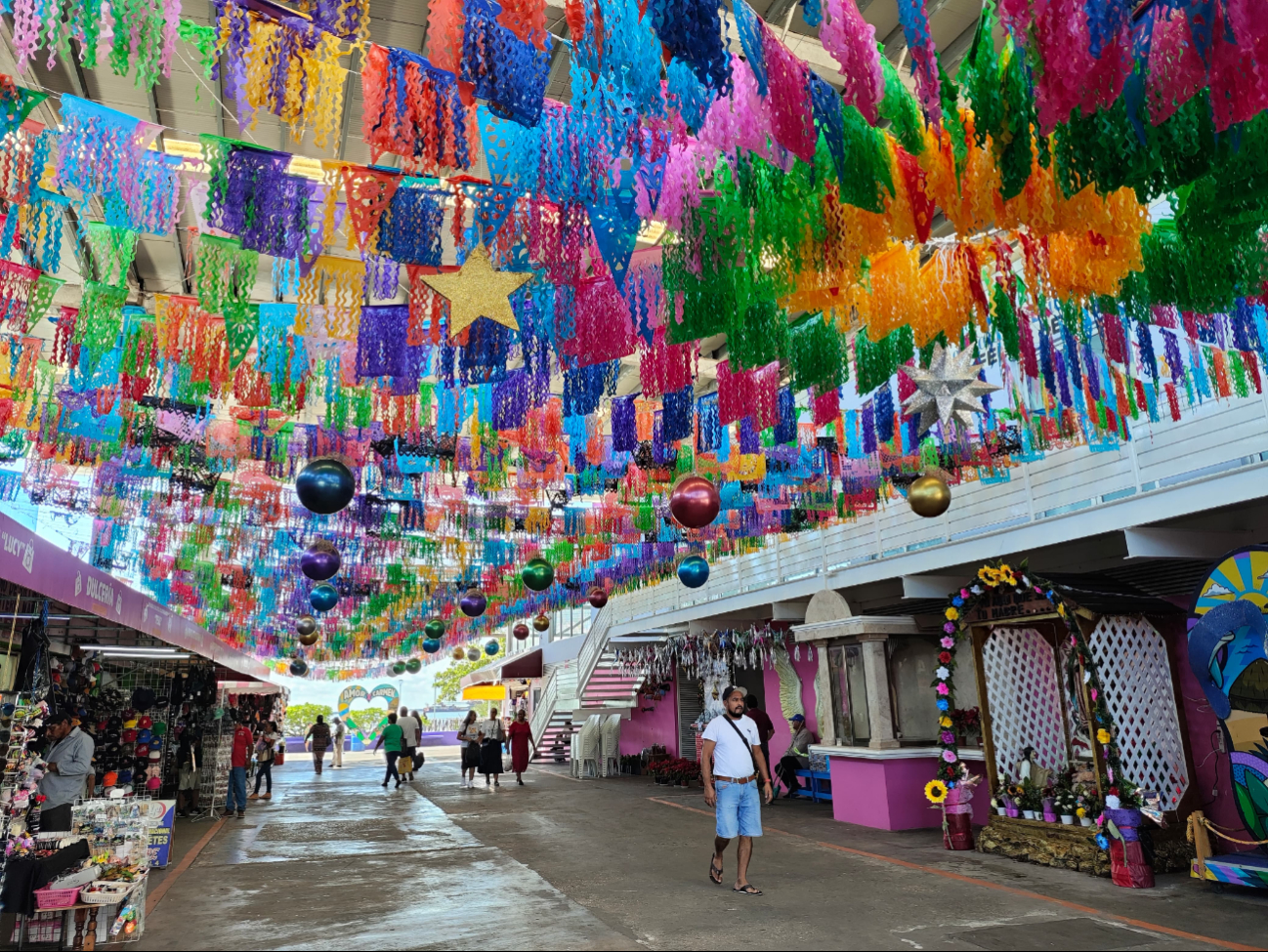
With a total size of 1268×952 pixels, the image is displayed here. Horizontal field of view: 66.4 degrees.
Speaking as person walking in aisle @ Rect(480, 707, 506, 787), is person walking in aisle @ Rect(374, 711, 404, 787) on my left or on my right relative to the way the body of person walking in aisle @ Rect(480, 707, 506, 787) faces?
on my right

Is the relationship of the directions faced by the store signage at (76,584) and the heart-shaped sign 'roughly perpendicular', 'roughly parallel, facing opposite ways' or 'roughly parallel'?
roughly perpendicular

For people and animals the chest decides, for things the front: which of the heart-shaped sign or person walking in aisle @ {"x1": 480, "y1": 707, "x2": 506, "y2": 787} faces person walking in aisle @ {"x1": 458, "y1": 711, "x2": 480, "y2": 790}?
the heart-shaped sign

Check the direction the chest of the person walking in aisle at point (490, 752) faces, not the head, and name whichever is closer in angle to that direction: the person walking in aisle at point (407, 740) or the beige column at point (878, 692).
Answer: the beige column

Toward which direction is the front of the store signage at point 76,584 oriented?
to the viewer's right

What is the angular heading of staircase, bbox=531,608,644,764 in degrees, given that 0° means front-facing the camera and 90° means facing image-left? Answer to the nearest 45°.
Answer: approximately 45°

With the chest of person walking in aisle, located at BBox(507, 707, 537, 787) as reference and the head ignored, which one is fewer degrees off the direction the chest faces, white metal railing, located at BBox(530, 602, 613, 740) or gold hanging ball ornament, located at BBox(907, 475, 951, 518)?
the gold hanging ball ornament

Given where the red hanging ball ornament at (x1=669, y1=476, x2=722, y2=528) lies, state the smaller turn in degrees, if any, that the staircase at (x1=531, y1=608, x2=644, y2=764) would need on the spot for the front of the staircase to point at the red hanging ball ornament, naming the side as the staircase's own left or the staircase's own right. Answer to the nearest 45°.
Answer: approximately 45° to the staircase's own left

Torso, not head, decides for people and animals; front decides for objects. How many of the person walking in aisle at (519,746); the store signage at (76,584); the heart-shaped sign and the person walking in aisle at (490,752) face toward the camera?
3

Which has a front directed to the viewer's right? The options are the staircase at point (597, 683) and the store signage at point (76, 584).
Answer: the store signage
